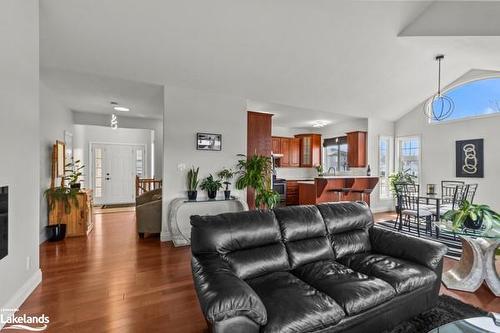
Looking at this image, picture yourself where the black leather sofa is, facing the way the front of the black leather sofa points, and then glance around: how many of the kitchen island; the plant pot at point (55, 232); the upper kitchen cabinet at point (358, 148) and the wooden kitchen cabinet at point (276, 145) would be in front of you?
0

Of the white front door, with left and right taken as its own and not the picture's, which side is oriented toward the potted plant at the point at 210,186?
front

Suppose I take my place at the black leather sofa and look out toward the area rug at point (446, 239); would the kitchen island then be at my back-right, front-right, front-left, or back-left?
front-left

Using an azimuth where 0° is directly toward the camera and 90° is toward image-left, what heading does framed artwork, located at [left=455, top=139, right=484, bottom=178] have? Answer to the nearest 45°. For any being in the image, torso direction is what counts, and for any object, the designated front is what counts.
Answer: approximately 45°

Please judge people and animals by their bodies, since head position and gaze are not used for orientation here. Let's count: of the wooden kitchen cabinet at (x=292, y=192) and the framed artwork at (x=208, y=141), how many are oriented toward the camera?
2

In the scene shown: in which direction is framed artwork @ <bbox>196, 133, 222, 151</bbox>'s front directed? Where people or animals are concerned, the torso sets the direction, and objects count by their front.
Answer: toward the camera

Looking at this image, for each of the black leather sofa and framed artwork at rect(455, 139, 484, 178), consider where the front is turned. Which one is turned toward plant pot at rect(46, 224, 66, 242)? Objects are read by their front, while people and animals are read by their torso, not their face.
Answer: the framed artwork

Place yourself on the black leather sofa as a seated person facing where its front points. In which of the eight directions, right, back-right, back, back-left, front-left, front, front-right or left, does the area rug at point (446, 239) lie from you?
left

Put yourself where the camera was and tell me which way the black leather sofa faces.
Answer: facing the viewer and to the right of the viewer

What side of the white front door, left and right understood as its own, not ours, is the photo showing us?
front

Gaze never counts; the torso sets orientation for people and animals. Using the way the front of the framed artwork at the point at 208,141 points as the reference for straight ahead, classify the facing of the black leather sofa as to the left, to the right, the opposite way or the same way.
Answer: the same way

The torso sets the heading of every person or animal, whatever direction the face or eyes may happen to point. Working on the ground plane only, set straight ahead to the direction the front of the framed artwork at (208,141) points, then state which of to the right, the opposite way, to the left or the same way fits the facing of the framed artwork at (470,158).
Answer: to the right

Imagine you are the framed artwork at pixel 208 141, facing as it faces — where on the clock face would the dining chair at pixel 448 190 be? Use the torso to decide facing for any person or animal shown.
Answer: The dining chair is roughly at 9 o'clock from the framed artwork.

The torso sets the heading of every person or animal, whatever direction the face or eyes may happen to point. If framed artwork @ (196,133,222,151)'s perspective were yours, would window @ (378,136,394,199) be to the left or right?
on its left

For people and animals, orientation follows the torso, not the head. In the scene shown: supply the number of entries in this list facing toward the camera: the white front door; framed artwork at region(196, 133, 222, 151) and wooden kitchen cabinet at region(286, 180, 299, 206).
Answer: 3

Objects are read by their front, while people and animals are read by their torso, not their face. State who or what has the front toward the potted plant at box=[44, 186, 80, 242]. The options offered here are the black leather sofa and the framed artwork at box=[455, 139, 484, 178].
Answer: the framed artwork

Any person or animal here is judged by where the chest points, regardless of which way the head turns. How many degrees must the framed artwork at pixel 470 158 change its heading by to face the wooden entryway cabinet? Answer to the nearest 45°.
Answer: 0° — it already faces it

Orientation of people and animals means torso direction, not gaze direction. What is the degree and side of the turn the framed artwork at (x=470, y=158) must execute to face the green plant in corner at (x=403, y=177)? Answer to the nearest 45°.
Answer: approximately 45° to its right

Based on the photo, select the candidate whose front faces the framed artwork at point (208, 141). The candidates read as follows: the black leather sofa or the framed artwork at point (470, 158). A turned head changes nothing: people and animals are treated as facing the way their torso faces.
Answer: the framed artwork at point (470, 158)

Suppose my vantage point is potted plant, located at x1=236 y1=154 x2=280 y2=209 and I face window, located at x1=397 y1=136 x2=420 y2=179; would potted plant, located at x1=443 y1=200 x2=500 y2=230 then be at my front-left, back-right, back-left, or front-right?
front-right

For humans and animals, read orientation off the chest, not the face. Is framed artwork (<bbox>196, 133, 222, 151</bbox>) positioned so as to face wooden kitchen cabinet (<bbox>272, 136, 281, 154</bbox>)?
no

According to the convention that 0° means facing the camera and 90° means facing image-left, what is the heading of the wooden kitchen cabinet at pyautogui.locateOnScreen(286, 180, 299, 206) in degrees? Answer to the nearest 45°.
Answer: approximately 0°
